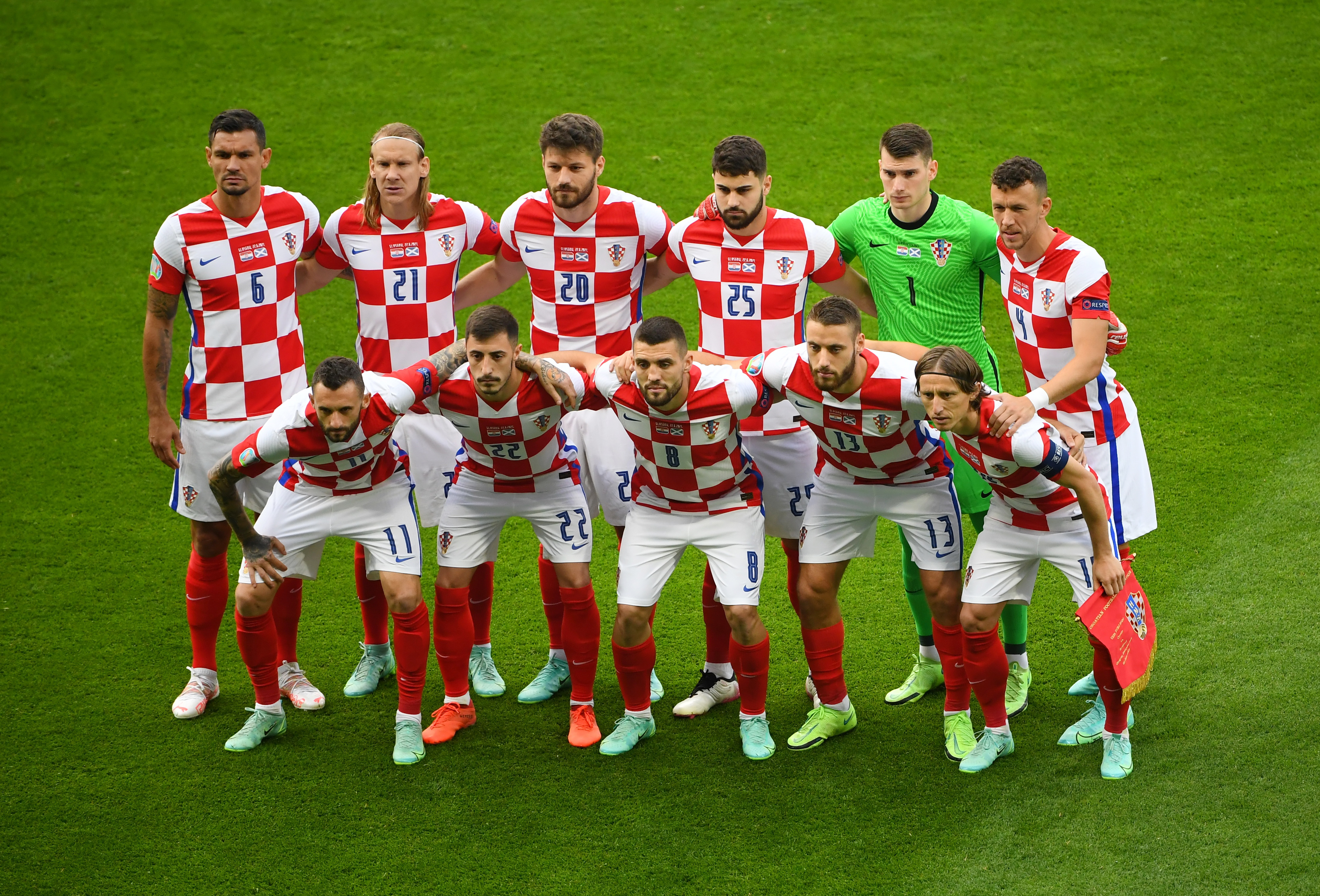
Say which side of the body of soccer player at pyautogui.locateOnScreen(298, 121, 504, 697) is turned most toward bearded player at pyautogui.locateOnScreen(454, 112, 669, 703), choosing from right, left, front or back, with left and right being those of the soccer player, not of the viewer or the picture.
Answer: left

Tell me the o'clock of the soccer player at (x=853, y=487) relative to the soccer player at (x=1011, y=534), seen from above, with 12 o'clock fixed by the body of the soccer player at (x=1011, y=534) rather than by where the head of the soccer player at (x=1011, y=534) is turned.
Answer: the soccer player at (x=853, y=487) is roughly at 2 o'clock from the soccer player at (x=1011, y=534).

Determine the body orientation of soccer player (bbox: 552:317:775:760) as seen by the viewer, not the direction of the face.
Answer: toward the camera

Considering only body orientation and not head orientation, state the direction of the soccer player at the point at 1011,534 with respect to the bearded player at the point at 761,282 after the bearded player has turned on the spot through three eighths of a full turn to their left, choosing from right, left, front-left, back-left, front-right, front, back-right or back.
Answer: right

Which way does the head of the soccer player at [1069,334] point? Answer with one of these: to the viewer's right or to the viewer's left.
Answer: to the viewer's left

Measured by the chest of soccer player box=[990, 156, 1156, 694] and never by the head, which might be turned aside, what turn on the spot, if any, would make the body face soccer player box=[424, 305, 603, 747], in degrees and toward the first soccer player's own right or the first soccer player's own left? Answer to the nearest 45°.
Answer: approximately 45° to the first soccer player's own right

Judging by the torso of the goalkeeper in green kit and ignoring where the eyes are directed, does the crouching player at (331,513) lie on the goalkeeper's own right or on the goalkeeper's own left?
on the goalkeeper's own right

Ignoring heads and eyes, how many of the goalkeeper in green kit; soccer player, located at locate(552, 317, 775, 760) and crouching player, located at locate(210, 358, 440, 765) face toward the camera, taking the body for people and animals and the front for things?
3

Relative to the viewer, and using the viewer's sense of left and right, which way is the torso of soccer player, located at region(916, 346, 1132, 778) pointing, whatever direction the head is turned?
facing the viewer and to the left of the viewer

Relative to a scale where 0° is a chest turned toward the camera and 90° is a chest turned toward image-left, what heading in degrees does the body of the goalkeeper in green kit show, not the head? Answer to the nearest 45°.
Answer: approximately 0°

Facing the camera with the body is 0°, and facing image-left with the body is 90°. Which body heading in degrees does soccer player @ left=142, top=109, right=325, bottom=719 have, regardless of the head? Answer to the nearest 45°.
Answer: approximately 0°

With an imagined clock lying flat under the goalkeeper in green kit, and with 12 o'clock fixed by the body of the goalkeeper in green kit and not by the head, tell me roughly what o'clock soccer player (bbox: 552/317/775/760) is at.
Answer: The soccer player is roughly at 2 o'clock from the goalkeeper in green kit.

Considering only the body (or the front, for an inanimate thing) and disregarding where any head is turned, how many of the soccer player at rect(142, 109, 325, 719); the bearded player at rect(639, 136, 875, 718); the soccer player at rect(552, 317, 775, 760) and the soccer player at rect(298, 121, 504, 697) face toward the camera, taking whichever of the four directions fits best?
4

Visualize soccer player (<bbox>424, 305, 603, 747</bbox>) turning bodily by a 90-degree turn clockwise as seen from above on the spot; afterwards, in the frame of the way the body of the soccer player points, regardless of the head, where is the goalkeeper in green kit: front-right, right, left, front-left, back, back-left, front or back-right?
back

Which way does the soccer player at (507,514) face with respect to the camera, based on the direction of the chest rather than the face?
toward the camera
